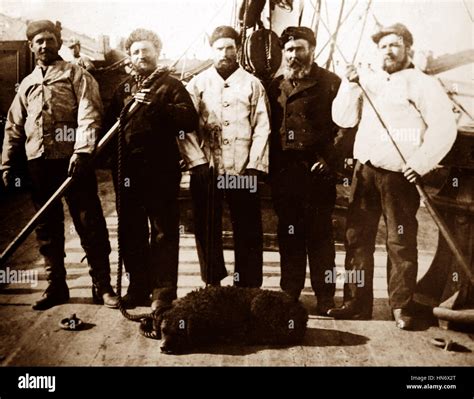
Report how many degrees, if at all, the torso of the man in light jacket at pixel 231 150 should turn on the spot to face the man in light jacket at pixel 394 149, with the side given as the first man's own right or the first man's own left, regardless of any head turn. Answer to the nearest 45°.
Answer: approximately 90° to the first man's own left

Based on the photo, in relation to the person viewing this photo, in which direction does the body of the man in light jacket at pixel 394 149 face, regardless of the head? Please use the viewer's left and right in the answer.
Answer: facing the viewer and to the left of the viewer

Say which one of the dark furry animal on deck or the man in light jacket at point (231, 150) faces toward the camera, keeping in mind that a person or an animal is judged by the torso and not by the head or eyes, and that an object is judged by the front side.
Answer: the man in light jacket

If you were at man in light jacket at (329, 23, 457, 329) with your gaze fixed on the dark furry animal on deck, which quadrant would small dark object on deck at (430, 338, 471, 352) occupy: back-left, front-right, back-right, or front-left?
back-left

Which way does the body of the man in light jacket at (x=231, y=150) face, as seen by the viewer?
toward the camera

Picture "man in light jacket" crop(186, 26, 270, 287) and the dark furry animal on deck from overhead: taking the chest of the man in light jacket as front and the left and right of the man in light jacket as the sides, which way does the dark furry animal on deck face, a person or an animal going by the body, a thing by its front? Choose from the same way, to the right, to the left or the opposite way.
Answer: to the right

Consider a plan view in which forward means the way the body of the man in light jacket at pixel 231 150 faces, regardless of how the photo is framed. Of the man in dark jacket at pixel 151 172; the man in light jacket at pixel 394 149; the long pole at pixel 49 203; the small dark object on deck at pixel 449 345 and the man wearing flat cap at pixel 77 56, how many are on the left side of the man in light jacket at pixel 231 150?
2

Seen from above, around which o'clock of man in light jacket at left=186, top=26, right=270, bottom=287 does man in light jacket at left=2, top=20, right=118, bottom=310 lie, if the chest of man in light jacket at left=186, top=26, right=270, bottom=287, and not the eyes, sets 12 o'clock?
man in light jacket at left=2, top=20, right=118, bottom=310 is roughly at 3 o'clock from man in light jacket at left=186, top=26, right=270, bottom=287.

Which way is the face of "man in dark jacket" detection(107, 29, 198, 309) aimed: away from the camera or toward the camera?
toward the camera

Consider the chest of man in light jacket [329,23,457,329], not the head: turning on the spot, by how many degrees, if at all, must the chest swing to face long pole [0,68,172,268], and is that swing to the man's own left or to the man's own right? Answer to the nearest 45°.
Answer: approximately 45° to the man's own right

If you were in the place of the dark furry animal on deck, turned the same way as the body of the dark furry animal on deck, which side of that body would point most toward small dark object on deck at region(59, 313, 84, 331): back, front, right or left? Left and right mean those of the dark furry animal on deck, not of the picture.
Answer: front

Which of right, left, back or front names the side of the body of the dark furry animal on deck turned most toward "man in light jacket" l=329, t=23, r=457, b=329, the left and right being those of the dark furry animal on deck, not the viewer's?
back

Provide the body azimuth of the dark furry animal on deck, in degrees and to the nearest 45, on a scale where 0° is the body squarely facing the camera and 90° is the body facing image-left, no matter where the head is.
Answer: approximately 90°
